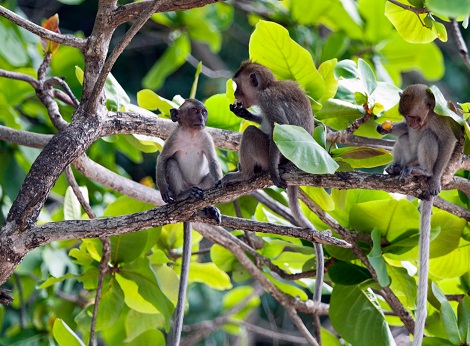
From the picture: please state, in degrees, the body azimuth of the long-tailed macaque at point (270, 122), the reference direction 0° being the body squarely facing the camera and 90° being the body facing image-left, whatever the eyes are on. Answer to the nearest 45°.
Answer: approximately 90°

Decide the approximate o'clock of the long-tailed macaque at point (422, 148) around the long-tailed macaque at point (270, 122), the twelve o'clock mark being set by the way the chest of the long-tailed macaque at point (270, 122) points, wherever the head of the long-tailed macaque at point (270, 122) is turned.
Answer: the long-tailed macaque at point (422, 148) is roughly at 6 o'clock from the long-tailed macaque at point (270, 122).
